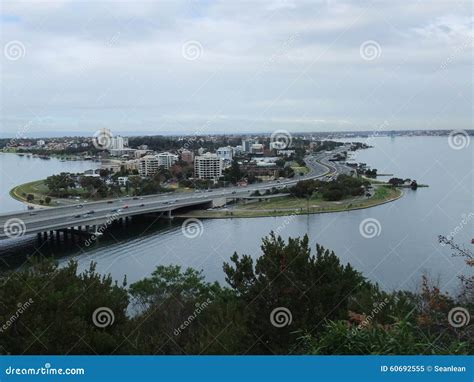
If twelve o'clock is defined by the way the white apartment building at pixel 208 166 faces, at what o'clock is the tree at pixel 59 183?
The tree is roughly at 2 o'clock from the white apartment building.

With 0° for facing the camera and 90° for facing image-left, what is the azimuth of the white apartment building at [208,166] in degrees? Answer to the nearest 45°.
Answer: approximately 0°

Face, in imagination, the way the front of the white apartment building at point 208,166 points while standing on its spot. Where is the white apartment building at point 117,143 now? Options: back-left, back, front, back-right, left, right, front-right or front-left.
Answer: back-right

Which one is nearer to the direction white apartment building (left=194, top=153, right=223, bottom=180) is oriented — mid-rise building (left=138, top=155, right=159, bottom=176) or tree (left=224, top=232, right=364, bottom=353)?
the tree

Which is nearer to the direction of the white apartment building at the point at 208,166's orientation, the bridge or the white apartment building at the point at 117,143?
the bridge

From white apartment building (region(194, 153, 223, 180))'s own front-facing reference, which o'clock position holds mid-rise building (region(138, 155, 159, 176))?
The mid-rise building is roughly at 3 o'clock from the white apartment building.

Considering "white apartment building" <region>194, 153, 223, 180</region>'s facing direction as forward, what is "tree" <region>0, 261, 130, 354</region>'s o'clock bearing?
The tree is roughly at 12 o'clock from the white apartment building.

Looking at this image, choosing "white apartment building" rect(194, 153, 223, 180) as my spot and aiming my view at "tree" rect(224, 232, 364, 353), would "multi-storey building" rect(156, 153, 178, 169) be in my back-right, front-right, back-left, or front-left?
back-right

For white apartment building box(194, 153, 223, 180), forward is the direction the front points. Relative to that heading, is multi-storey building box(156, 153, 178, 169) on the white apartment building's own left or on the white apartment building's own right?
on the white apartment building's own right
